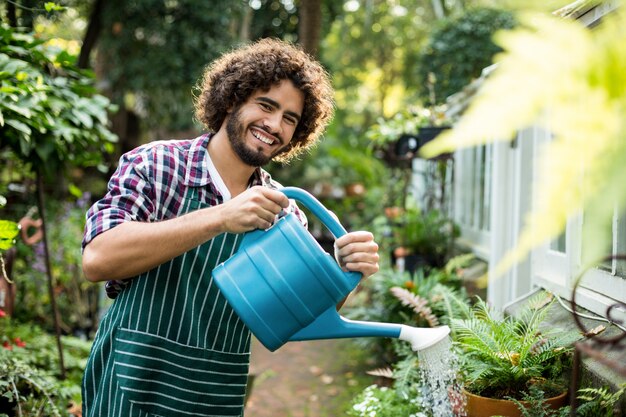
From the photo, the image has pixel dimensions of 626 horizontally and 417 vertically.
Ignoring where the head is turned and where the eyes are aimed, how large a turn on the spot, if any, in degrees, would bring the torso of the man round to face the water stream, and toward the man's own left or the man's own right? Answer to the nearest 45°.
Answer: approximately 45° to the man's own left

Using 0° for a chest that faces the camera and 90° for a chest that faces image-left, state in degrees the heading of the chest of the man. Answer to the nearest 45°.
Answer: approximately 315°

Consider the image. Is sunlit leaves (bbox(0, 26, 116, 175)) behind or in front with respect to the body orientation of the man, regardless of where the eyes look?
behind

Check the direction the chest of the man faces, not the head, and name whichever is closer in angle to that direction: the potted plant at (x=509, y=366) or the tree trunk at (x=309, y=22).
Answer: the potted plant

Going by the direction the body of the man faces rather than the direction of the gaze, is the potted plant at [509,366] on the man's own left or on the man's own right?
on the man's own left

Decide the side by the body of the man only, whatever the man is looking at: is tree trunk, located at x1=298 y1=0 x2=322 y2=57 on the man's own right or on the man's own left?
on the man's own left

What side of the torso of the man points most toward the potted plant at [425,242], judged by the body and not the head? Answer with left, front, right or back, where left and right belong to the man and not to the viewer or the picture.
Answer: left
